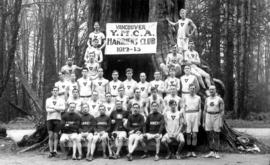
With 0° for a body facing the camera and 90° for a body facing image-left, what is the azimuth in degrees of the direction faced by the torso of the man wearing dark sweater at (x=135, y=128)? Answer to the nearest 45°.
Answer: approximately 0°

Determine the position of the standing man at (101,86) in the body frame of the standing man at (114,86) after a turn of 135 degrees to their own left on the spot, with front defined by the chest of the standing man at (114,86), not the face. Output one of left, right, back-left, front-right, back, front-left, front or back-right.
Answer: back-left

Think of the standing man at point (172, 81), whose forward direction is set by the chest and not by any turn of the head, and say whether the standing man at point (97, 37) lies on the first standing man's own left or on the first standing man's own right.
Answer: on the first standing man's own right

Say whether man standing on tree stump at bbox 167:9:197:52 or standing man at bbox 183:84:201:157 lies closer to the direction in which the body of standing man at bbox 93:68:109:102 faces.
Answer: the standing man

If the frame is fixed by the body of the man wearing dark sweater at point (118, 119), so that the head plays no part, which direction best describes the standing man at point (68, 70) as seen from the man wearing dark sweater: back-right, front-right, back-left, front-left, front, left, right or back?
back-right

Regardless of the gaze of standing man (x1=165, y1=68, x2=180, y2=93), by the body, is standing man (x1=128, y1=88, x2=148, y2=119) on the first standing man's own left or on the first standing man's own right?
on the first standing man's own right

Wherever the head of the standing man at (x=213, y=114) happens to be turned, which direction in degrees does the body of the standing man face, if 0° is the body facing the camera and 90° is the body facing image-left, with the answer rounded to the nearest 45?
approximately 0°
